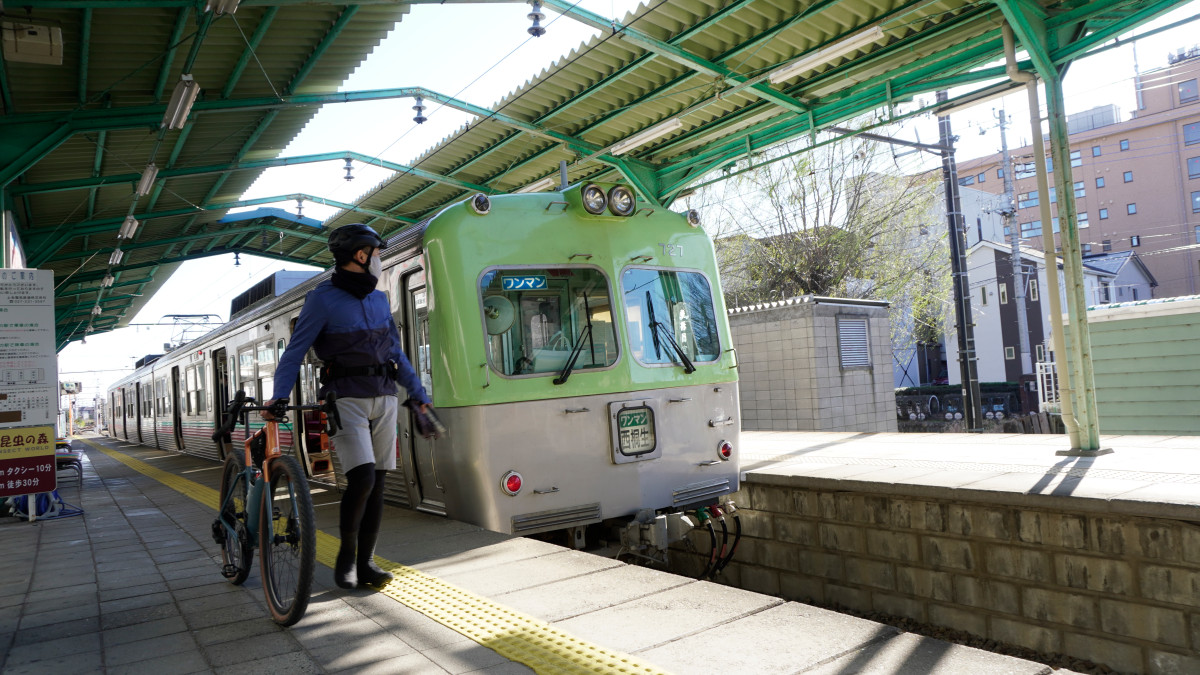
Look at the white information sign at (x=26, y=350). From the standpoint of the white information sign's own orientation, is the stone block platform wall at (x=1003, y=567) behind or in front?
in front

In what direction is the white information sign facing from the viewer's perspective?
toward the camera

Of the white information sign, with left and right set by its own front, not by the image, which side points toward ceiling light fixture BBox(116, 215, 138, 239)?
back

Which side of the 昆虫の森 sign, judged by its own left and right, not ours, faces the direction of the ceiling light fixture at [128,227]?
back

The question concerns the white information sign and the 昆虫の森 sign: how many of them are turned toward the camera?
2

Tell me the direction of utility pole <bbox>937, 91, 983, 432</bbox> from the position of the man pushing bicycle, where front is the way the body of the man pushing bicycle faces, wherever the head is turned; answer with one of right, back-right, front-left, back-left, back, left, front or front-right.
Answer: left

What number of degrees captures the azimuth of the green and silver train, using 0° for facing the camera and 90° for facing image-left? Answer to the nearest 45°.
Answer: approximately 315°

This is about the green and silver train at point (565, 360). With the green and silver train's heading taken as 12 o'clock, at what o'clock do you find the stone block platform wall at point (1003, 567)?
The stone block platform wall is roughly at 11 o'clock from the green and silver train.

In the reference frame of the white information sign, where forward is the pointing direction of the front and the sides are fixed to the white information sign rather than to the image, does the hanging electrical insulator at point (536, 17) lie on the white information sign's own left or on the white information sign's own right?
on the white information sign's own left

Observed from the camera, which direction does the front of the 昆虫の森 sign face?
facing the viewer

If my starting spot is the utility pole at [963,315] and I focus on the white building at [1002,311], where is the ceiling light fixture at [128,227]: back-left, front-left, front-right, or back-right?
back-left
